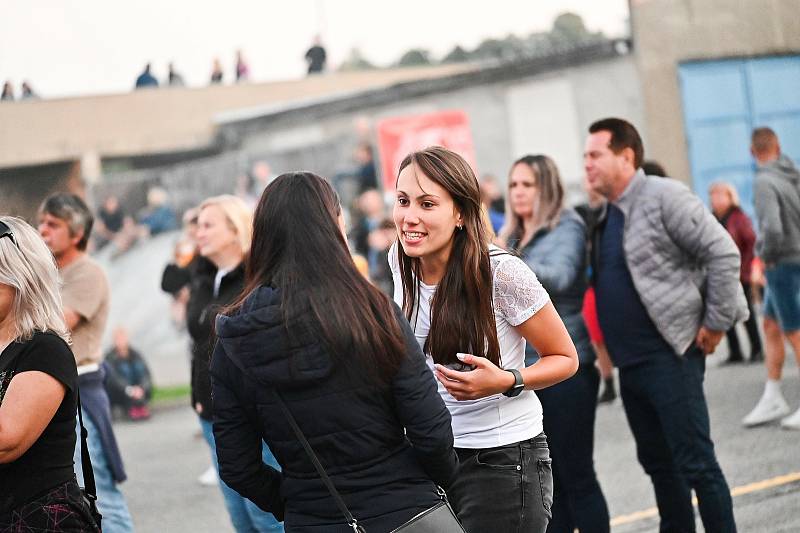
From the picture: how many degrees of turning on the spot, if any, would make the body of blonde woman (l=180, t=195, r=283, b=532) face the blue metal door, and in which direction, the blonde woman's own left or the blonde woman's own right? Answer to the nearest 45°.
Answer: approximately 180°

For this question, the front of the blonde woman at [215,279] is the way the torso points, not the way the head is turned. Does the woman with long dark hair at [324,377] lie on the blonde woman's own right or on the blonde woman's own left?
on the blonde woman's own left

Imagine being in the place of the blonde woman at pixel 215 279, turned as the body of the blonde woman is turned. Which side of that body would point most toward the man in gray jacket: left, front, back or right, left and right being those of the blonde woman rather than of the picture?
left

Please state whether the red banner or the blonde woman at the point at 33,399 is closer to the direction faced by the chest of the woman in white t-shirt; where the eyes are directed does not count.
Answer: the blonde woman
